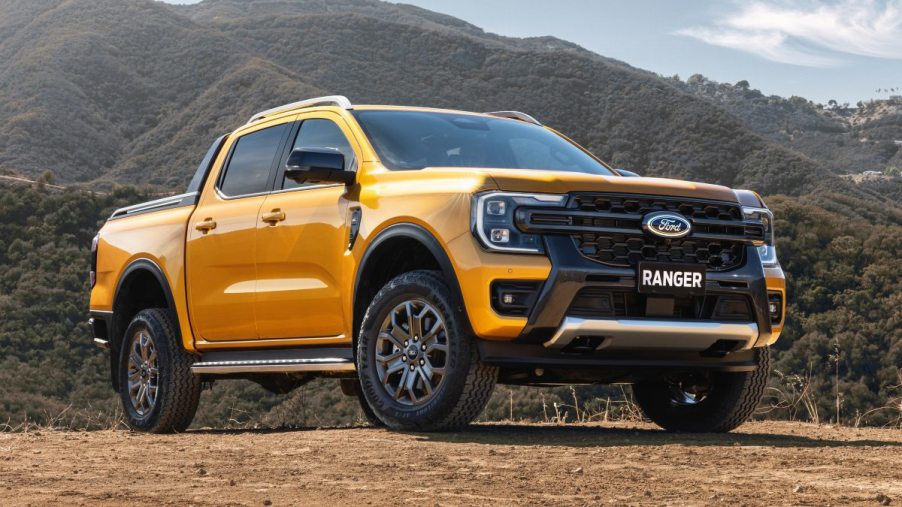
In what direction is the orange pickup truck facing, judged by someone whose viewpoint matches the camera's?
facing the viewer and to the right of the viewer
